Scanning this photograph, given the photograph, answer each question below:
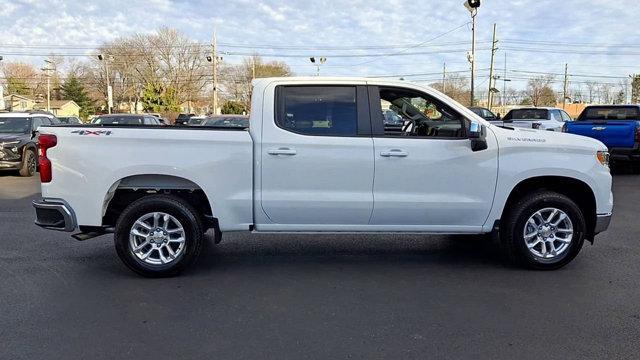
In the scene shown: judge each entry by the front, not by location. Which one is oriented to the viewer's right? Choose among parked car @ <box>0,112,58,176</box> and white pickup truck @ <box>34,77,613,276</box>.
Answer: the white pickup truck

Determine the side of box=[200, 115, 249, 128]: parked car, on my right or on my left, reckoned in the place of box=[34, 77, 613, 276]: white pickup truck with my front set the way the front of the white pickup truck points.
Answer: on my left

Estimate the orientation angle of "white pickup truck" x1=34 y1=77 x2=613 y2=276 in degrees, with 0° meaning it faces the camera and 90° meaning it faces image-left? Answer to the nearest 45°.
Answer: approximately 270°

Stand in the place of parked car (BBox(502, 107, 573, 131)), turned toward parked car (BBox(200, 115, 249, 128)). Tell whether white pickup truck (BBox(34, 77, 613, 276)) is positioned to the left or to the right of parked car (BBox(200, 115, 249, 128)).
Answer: left

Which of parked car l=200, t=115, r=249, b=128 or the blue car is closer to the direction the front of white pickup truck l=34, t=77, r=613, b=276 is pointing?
the blue car

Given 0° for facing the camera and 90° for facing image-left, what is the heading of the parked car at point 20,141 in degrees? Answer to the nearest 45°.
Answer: approximately 45°

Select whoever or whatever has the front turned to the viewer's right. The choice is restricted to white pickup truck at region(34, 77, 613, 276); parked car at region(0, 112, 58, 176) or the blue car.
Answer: the white pickup truck

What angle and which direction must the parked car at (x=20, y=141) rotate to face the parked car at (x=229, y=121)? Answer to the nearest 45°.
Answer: approximately 135° to its left

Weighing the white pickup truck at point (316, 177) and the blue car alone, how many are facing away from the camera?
1

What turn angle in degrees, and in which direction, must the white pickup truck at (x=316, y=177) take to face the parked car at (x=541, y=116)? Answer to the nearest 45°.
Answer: approximately 45° to its left

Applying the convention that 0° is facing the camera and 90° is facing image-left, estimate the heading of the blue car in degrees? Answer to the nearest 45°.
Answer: approximately 180°

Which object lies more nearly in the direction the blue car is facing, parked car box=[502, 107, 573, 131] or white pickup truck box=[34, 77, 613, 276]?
the parked car

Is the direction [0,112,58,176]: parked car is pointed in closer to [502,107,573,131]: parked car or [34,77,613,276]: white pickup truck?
the white pickup truck

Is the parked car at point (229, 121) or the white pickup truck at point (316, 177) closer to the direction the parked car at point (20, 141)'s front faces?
the white pickup truck
